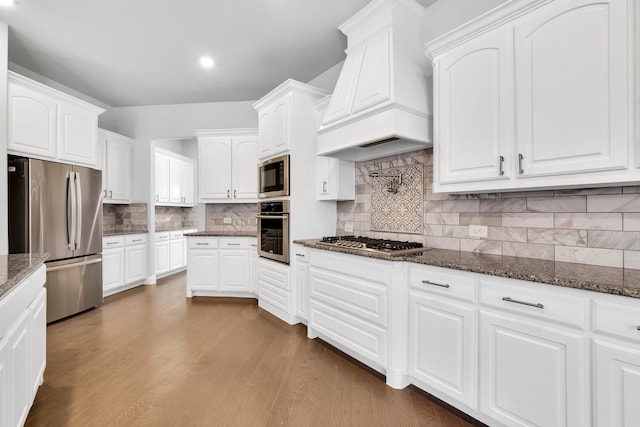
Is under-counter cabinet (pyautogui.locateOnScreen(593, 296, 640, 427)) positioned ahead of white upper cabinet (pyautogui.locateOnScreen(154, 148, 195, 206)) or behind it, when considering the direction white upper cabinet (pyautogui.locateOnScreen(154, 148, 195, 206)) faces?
ahead

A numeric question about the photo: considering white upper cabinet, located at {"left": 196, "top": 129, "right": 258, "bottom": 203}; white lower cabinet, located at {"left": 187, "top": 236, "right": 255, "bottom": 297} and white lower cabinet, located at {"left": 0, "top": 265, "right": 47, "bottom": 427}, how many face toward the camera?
2

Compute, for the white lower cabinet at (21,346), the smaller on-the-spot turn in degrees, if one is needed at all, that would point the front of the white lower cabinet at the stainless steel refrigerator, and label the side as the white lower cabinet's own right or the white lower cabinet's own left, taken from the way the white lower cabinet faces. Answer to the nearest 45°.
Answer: approximately 90° to the white lower cabinet's own left

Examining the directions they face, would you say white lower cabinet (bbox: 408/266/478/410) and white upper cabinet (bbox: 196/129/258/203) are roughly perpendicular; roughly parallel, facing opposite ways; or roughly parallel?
roughly perpendicular

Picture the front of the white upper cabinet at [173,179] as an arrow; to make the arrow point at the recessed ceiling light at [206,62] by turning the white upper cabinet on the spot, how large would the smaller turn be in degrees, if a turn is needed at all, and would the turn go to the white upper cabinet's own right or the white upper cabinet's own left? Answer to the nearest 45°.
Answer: approximately 45° to the white upper cabinet's own right

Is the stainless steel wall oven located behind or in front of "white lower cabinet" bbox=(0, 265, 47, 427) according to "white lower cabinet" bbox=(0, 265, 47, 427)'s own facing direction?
in front

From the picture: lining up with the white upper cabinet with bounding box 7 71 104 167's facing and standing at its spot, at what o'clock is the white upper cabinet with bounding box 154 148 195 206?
the white upper cabinet with bounding box 154 148 195 206 is roughly at 9 o'clock from the white upper cabinet with bounding box 7 71 104 167.
